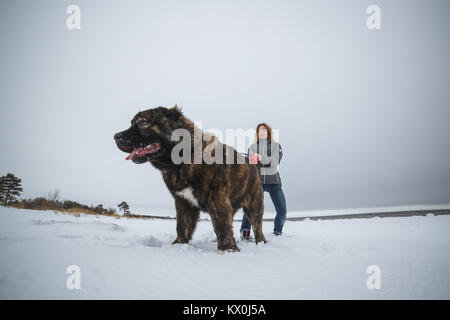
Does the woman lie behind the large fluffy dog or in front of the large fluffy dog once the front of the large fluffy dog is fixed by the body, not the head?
behind

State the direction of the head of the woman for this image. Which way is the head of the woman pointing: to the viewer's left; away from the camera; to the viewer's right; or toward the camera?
toward the camera

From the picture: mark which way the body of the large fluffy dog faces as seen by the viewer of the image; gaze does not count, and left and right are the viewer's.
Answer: facing the viewer and to the left of the viewer
